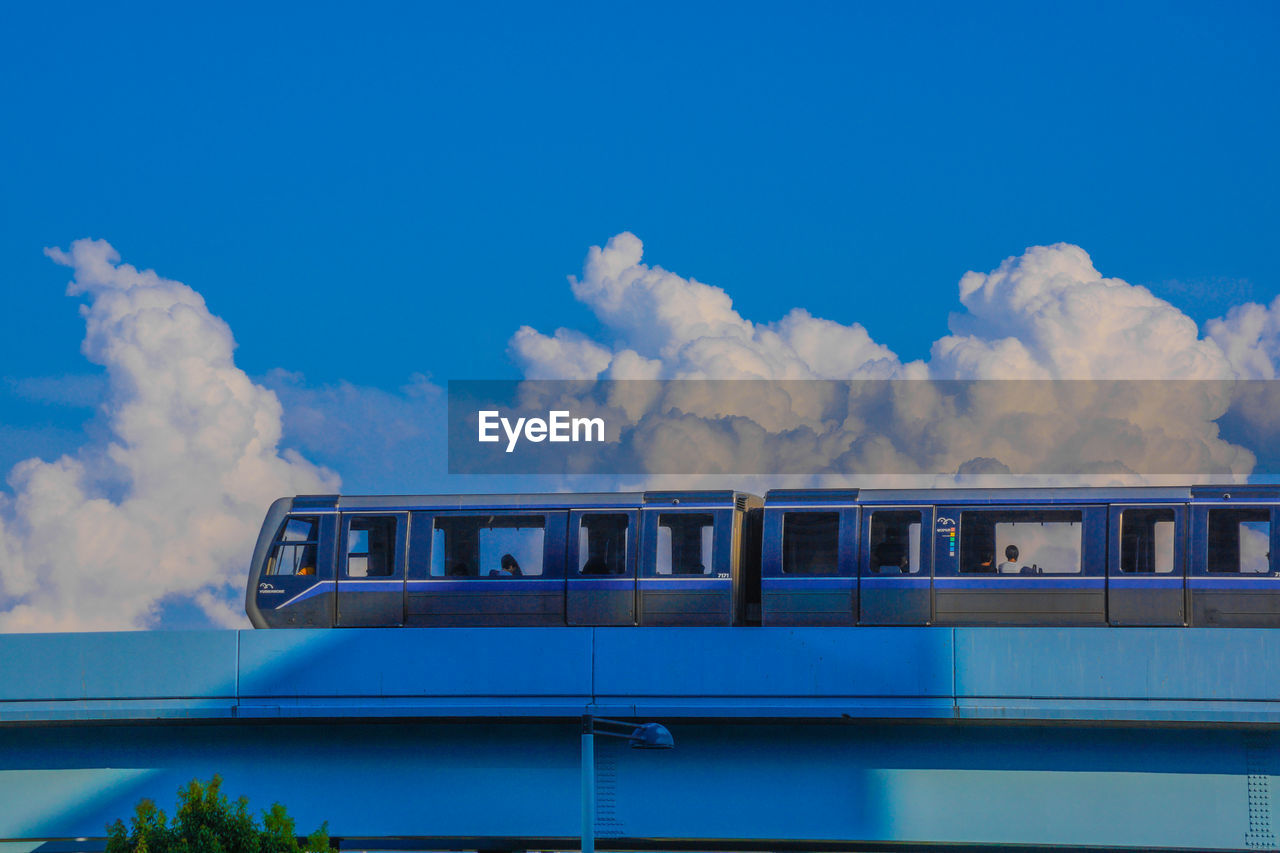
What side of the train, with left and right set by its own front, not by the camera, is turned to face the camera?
left

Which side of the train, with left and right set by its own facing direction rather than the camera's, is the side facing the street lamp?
left
